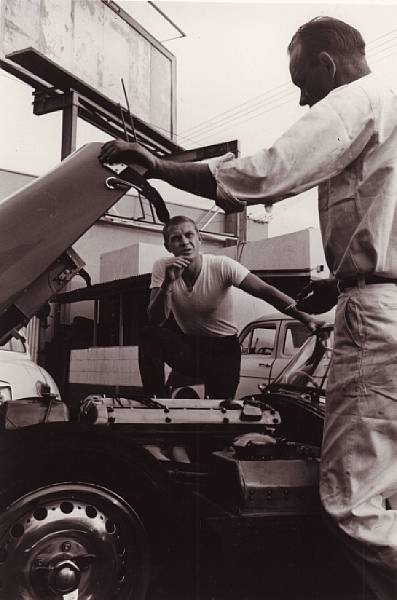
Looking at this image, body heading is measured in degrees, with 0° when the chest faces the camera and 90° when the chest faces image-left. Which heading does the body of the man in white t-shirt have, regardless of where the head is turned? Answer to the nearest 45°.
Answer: approximately 0°

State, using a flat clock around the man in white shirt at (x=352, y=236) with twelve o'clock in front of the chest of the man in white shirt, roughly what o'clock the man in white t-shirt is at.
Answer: The man in white t-shirt is roughly at 1 o'clock from the man in white shirt.

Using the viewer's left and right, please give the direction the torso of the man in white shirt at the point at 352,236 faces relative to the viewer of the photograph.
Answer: facing away from the viewer and to the left of the viewer

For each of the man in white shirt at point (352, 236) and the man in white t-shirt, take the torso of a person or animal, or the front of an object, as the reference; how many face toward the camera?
1

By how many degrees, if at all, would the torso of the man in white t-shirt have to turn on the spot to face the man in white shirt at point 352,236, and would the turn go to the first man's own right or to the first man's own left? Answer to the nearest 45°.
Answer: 0° — they already face them
